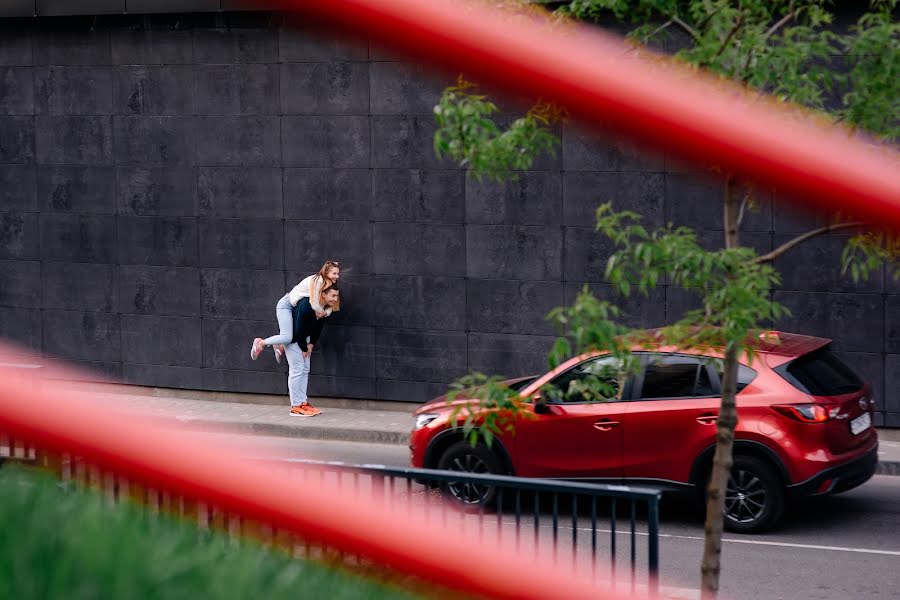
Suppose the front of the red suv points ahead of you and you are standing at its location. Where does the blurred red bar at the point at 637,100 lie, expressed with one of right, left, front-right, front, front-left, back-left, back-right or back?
back-left

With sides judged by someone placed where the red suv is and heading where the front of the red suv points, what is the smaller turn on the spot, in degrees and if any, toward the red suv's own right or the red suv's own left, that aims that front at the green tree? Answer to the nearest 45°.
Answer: approximately 135° to the red suv's own left

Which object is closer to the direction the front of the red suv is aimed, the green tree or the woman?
the woman

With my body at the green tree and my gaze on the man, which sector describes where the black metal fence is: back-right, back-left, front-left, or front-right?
front-left

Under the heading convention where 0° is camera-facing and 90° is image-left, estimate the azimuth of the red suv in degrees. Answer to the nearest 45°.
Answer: approximately 135°
